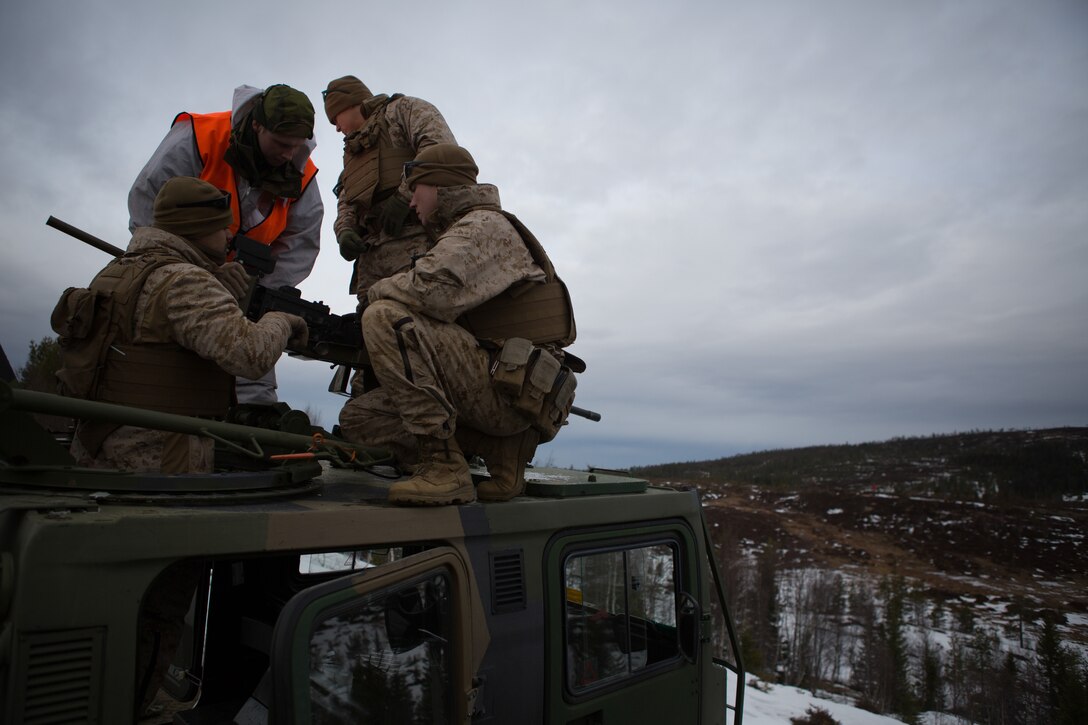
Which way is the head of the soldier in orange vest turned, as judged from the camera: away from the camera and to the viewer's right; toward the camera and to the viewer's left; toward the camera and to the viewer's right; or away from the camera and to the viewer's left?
toward the camera and to the viewer's right

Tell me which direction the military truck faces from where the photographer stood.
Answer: facing to the right of the viewer

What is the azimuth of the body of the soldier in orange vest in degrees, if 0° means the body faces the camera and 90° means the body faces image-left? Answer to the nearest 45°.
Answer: approximately 315°
